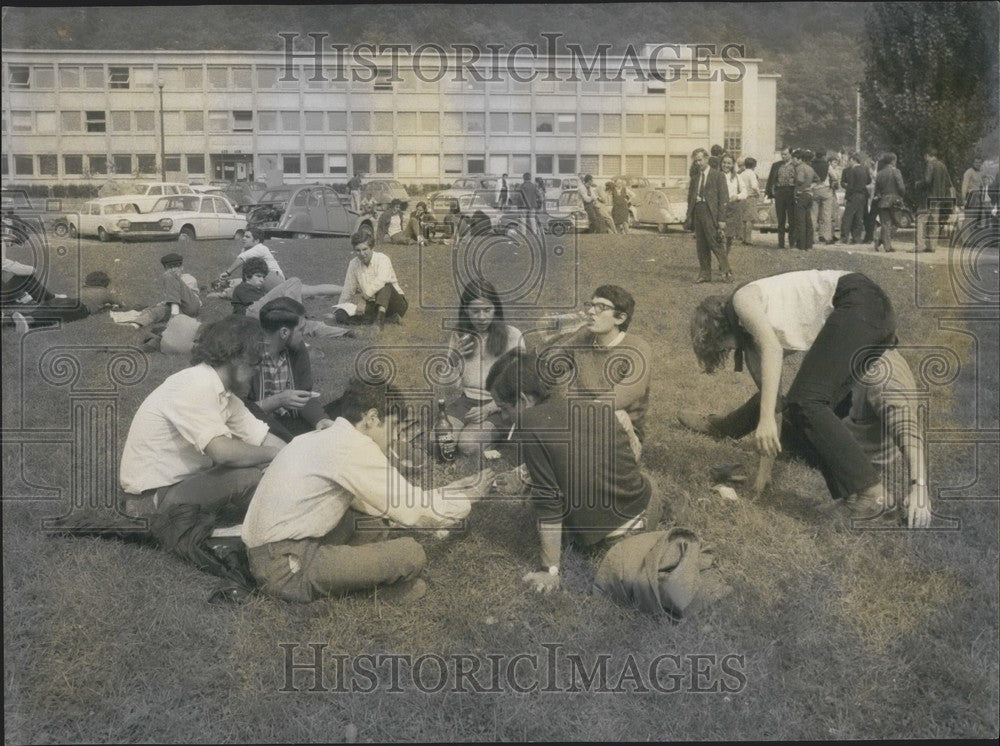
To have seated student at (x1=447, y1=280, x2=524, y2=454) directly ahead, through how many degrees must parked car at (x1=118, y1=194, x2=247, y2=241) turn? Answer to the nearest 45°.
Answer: approximately 90° to its left

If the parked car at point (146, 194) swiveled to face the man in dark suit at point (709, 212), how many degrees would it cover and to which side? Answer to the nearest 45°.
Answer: approximately 135° to its left

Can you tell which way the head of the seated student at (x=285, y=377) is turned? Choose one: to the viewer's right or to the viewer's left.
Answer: to the viewer's right

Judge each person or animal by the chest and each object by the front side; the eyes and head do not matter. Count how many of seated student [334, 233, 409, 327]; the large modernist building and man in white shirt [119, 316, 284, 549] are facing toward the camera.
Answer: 2

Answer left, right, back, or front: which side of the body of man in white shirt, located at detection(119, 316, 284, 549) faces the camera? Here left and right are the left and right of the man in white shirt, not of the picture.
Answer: right

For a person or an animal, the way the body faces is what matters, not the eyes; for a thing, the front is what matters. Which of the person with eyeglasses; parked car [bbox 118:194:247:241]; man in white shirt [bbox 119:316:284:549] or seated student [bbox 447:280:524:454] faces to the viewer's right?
the man in white shirt

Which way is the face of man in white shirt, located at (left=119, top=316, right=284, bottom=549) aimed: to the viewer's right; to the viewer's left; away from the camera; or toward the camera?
to the viewer's right

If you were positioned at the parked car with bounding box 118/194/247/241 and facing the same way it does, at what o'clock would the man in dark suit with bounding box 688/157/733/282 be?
The man in dark suit is roughly at 8 o'clock from the parked car.
